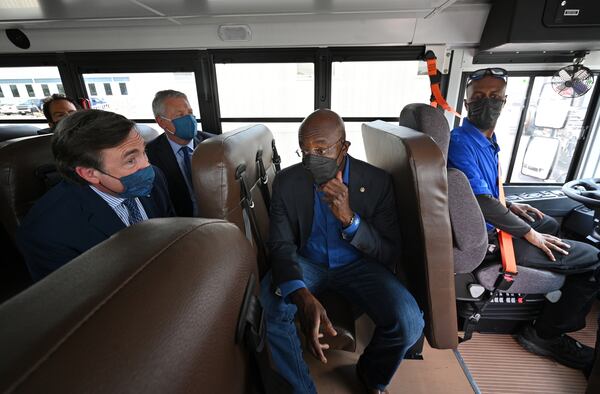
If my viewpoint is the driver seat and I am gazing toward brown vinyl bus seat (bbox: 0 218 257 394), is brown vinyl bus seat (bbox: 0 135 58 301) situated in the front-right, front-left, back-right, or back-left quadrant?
front-right

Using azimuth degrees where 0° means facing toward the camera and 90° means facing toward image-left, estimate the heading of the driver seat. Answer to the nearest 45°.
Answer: approximately 270°

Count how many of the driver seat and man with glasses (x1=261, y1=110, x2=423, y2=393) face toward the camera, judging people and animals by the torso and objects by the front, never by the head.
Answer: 1

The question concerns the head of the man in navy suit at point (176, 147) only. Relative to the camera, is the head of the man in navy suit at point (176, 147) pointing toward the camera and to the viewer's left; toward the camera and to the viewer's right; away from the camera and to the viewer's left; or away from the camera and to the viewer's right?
toward the camera and to the viewer's right

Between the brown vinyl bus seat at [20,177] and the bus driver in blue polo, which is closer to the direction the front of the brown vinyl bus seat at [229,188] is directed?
the bus driver in blue polo

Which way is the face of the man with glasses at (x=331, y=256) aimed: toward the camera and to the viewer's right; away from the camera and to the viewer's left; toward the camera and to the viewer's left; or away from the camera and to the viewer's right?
toward the camera and to the viewer's left

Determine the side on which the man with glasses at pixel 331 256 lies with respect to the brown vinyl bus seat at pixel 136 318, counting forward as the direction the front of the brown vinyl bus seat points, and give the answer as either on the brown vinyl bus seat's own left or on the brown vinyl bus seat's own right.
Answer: on the brown vinyl bus seat's own left

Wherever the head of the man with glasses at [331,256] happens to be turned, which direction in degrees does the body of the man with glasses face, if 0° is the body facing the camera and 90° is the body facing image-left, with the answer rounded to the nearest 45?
approximately 0°

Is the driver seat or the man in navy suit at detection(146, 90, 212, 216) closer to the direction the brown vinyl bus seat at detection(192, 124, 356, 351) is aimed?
the driver seat

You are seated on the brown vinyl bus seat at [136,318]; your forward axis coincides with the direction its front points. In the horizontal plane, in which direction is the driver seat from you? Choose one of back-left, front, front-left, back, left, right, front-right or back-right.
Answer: front-left
